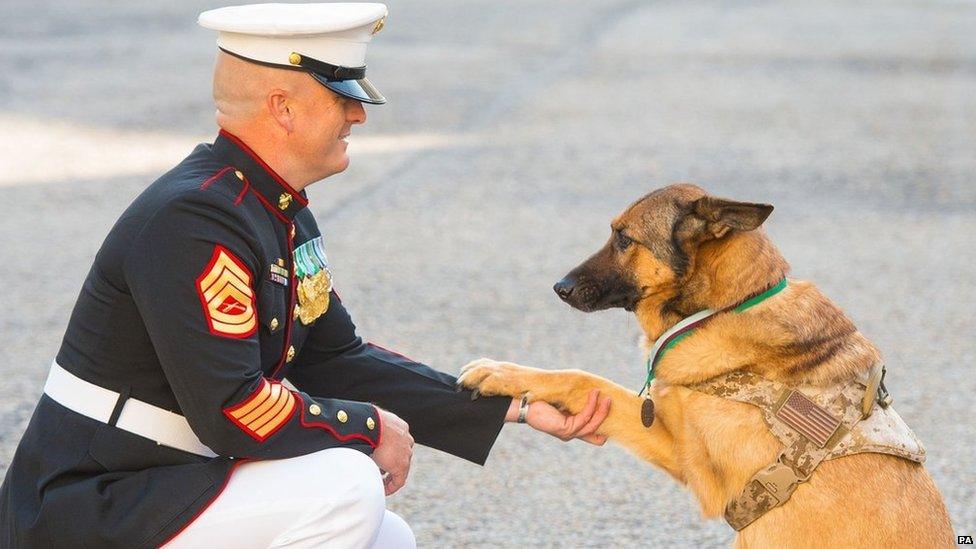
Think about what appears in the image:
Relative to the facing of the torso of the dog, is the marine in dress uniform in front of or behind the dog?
in front

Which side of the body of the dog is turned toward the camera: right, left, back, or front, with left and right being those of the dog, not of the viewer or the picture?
left
